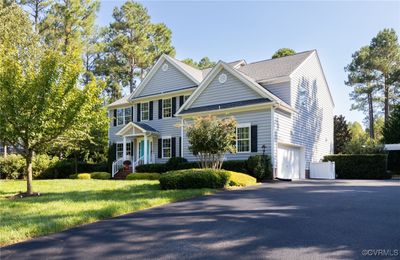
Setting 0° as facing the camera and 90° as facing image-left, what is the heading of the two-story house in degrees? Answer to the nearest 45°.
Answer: approximately 45°

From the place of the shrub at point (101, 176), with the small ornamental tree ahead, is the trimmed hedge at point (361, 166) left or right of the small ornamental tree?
left

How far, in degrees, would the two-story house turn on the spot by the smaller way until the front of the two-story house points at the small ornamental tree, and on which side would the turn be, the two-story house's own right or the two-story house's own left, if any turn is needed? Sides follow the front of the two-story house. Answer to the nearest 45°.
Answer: approximately 45° to the two-story house's own left

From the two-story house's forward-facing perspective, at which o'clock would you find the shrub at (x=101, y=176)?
The shrub is roughly at 2 o'clock from the two-story house.
